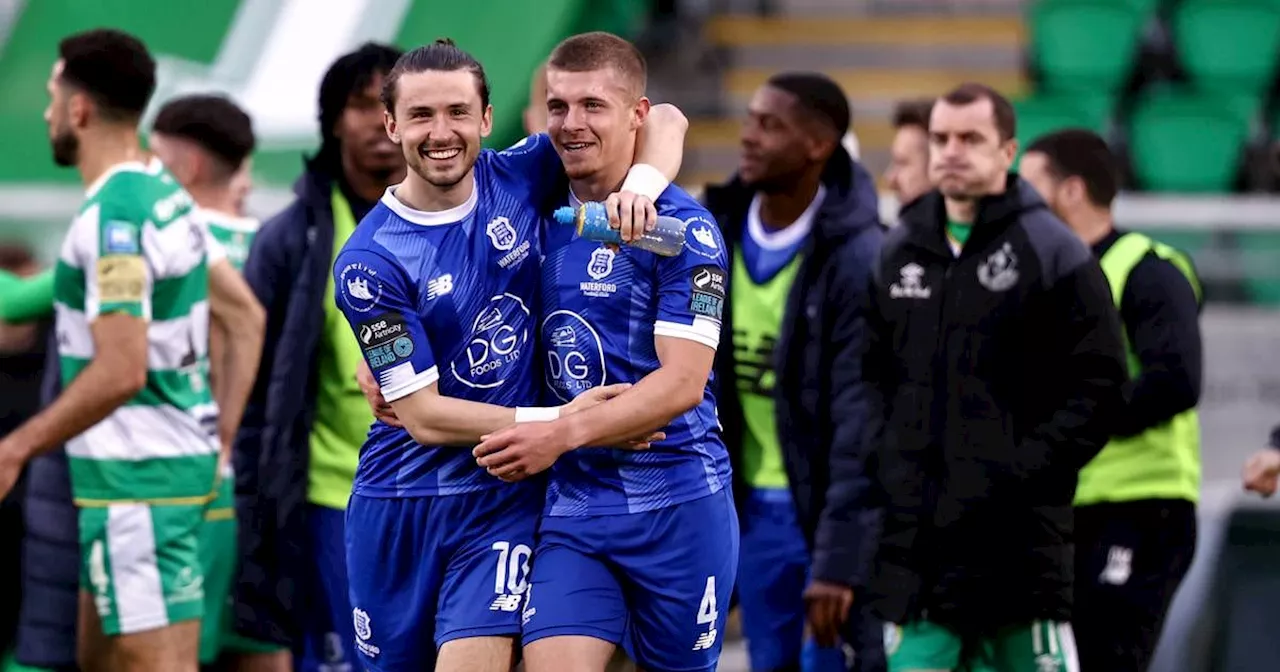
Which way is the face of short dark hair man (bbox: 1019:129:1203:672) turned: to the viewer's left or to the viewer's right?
to the viewer's left

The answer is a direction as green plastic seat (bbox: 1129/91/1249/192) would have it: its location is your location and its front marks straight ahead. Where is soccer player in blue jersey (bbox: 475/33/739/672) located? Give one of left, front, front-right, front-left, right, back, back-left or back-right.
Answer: front

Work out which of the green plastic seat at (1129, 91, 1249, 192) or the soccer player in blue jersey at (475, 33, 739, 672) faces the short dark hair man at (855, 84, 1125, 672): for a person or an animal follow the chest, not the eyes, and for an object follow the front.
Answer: the green plastic seat

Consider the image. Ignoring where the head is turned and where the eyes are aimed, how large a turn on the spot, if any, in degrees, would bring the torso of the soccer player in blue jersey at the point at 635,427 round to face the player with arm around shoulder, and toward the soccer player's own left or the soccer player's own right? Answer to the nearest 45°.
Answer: approximately 45° to the soccer player's own right

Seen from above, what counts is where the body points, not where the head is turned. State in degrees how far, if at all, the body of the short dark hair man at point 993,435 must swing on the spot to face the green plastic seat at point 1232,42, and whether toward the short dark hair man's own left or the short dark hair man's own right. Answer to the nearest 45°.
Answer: approximately 135° to the short dark hair man's own right

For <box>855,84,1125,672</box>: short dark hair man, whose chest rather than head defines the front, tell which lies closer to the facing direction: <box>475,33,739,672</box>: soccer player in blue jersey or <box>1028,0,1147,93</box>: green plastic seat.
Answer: the soccer player in blue jersey

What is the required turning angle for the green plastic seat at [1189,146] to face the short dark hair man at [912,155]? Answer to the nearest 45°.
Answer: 0° — it already faces them

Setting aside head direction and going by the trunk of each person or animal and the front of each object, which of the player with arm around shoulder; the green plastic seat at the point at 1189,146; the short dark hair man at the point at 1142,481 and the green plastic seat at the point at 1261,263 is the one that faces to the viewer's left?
the short dark hair man

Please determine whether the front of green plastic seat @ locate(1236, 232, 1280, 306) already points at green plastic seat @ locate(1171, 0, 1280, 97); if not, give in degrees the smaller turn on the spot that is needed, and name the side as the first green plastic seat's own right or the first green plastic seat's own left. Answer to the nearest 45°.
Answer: approximately 180°

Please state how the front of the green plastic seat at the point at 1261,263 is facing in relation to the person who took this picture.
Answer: facing the viewer

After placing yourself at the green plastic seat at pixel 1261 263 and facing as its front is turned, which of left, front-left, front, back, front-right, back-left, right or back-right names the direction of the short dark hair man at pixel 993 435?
front

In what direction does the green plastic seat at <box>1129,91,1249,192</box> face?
toward the camera

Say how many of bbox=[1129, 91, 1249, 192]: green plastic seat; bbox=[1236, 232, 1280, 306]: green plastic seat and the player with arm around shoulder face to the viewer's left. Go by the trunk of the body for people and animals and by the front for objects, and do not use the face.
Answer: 0

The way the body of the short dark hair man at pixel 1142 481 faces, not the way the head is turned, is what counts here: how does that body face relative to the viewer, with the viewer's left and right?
facing to the left of the viewer
